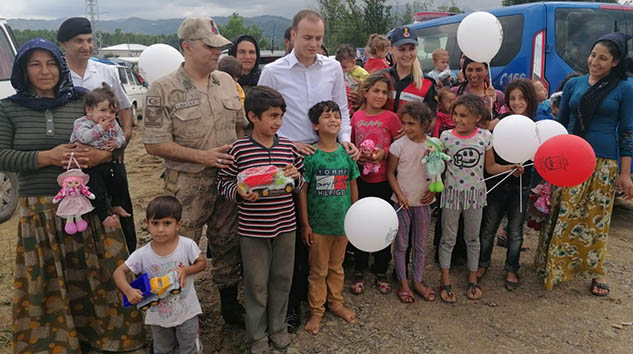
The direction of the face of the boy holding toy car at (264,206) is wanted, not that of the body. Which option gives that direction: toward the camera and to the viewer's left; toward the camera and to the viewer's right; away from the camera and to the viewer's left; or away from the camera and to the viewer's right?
toward the camera and to the viewer's right

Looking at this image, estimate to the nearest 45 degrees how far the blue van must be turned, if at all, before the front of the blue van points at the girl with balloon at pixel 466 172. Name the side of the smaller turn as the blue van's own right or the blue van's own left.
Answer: approximately 135° to the blue van's own left

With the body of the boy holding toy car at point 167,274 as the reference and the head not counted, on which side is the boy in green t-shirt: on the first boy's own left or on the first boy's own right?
on the first boy's own left

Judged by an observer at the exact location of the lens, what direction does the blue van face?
facing away from the viewer and to the left of the viewer

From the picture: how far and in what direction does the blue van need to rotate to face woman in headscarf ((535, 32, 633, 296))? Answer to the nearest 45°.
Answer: approximately 135° to its left
